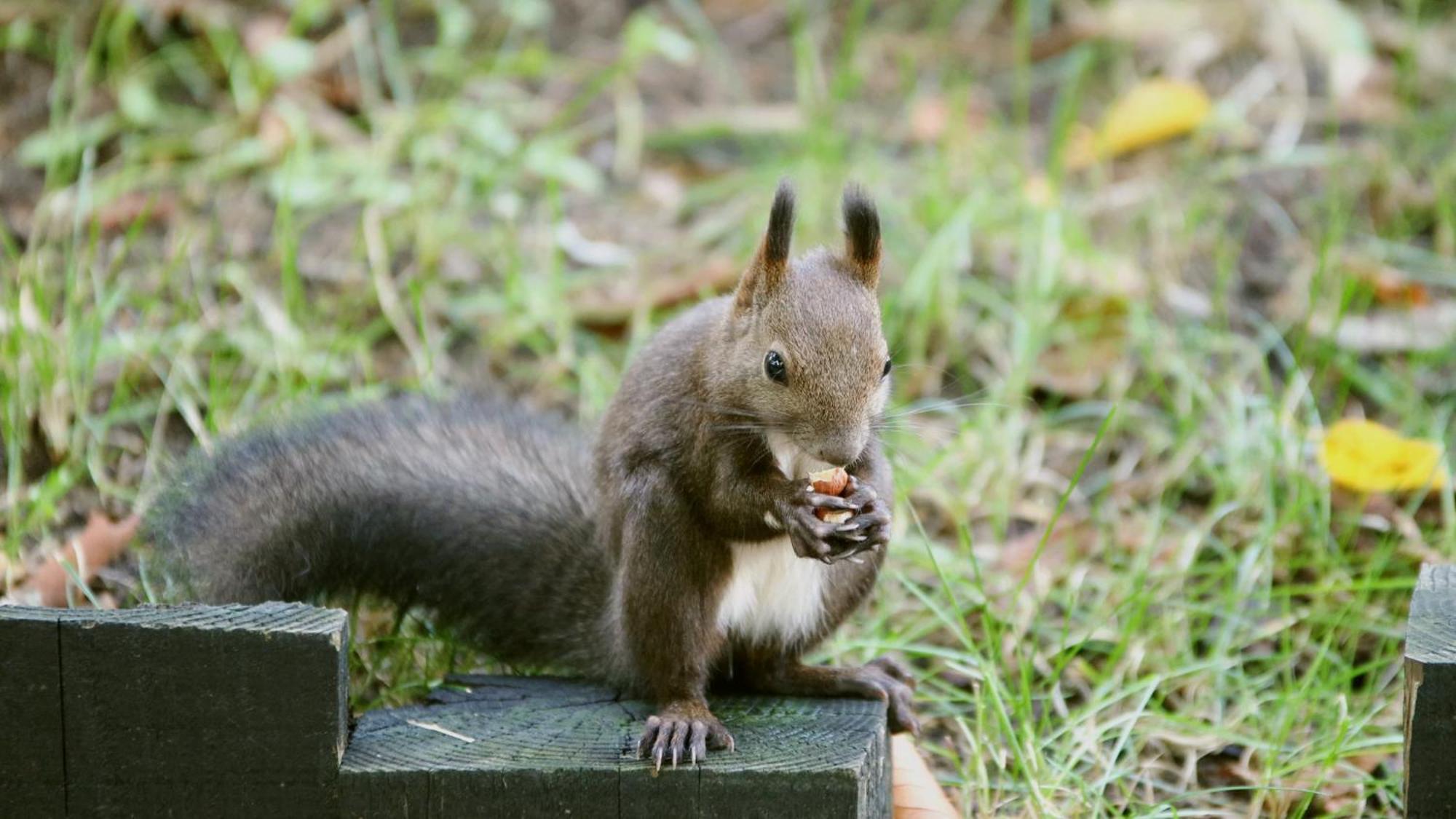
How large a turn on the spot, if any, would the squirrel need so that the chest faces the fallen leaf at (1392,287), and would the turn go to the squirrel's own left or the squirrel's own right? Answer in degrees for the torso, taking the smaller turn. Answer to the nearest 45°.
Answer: approximately 90° to the squirrel's own left

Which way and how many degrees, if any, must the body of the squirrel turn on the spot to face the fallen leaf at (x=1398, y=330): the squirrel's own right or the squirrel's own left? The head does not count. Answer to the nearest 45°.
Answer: approximately 90° to the squirrel's own left

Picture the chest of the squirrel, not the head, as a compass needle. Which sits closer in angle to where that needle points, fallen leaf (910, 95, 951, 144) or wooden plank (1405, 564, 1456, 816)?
the wooden plank

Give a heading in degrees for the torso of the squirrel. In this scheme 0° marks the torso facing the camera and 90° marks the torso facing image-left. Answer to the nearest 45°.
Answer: approximately 315°

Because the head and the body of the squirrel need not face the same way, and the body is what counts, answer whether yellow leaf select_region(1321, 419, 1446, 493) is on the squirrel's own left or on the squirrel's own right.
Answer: on the squirrel's own left

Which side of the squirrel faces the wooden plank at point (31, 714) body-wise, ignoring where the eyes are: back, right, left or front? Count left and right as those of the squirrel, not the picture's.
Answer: right

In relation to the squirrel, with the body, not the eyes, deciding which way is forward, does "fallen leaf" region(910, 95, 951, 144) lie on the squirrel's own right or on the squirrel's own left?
on the squirrel's own left
